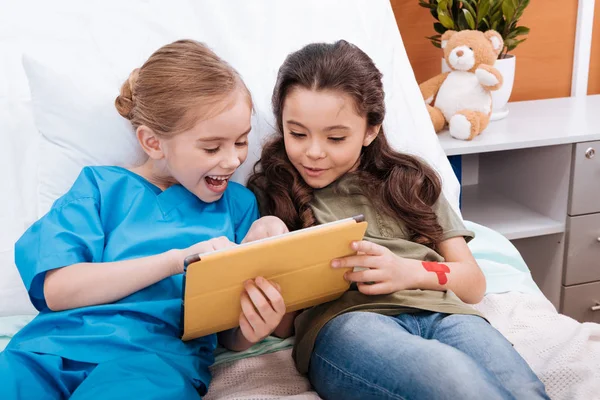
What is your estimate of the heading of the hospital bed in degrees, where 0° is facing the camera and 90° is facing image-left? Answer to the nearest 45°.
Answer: approximately 0°

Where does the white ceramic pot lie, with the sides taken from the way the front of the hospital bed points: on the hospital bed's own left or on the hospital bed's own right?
on the hospital bed's own left

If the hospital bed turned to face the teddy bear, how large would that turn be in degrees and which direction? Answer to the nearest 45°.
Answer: approximately 135° to its left

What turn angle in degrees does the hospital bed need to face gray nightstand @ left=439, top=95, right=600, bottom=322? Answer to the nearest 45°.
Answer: approximately 135° to its left

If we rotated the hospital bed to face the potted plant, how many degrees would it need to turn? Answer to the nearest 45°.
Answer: approximately 135° to its left
